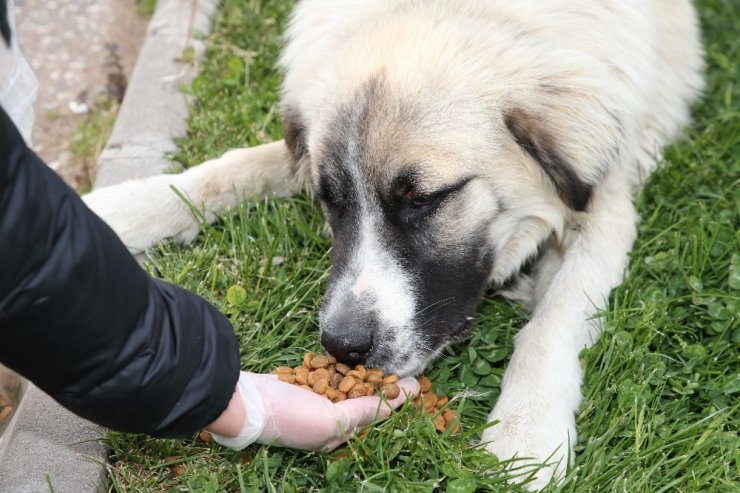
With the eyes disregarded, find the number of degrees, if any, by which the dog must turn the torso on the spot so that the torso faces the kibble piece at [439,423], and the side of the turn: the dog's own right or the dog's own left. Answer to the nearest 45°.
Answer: approximately 45° to the dog's own left

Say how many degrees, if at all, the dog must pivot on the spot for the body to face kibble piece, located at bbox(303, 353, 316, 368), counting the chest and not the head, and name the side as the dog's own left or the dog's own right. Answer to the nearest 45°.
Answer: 0° — it already faces it

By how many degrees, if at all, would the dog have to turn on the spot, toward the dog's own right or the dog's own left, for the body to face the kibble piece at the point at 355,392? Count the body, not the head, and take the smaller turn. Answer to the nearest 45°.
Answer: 0° — it already faces it

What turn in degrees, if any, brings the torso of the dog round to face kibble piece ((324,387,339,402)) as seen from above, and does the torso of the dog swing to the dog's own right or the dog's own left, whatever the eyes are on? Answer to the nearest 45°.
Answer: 0° — it already faces it

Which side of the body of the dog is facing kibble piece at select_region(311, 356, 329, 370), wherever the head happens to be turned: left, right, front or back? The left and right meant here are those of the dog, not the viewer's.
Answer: front

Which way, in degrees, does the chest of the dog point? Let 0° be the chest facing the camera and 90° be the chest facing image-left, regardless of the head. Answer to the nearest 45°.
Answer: approximately 45°

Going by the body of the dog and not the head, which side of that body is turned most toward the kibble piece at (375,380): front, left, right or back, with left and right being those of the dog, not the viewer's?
front

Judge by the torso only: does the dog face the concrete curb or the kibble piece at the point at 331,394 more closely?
the kibble piece

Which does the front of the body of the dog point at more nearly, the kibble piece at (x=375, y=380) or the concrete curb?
the kibble piece
